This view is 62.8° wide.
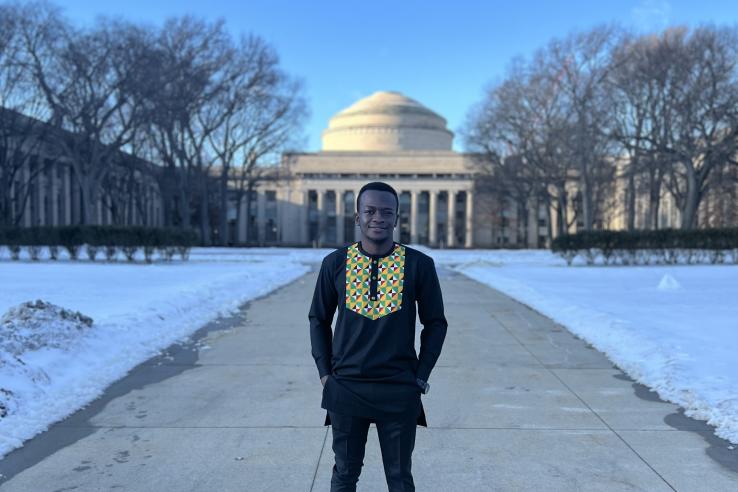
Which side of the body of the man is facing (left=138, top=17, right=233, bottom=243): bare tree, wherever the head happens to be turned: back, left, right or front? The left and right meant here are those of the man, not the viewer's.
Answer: back

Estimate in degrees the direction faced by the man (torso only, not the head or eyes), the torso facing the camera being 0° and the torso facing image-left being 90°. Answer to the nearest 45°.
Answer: approximately 0°

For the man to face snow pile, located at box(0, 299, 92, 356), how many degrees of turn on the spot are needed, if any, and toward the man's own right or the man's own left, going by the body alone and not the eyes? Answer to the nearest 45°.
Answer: approximately 135° to the man's own right

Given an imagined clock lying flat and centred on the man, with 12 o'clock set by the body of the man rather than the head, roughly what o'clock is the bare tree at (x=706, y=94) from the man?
The bare tree is roughly at 7 o'clock from the man.

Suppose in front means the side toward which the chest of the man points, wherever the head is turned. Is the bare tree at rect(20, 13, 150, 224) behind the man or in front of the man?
behind

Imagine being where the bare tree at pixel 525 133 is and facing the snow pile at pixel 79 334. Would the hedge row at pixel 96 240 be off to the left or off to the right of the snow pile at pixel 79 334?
right

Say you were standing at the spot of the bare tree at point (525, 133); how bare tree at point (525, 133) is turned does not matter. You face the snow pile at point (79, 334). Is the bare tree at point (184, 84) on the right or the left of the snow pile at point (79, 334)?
right

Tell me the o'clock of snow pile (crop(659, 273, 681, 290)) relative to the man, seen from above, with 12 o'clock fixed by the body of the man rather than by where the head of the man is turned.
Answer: The snow pile is roughly at 7 o'clock from the man.

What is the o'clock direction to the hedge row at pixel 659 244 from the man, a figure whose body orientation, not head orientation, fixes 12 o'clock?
The hedge row is roughly at 7 o'clock from the man.

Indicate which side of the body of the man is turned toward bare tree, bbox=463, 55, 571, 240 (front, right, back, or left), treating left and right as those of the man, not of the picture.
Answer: back
